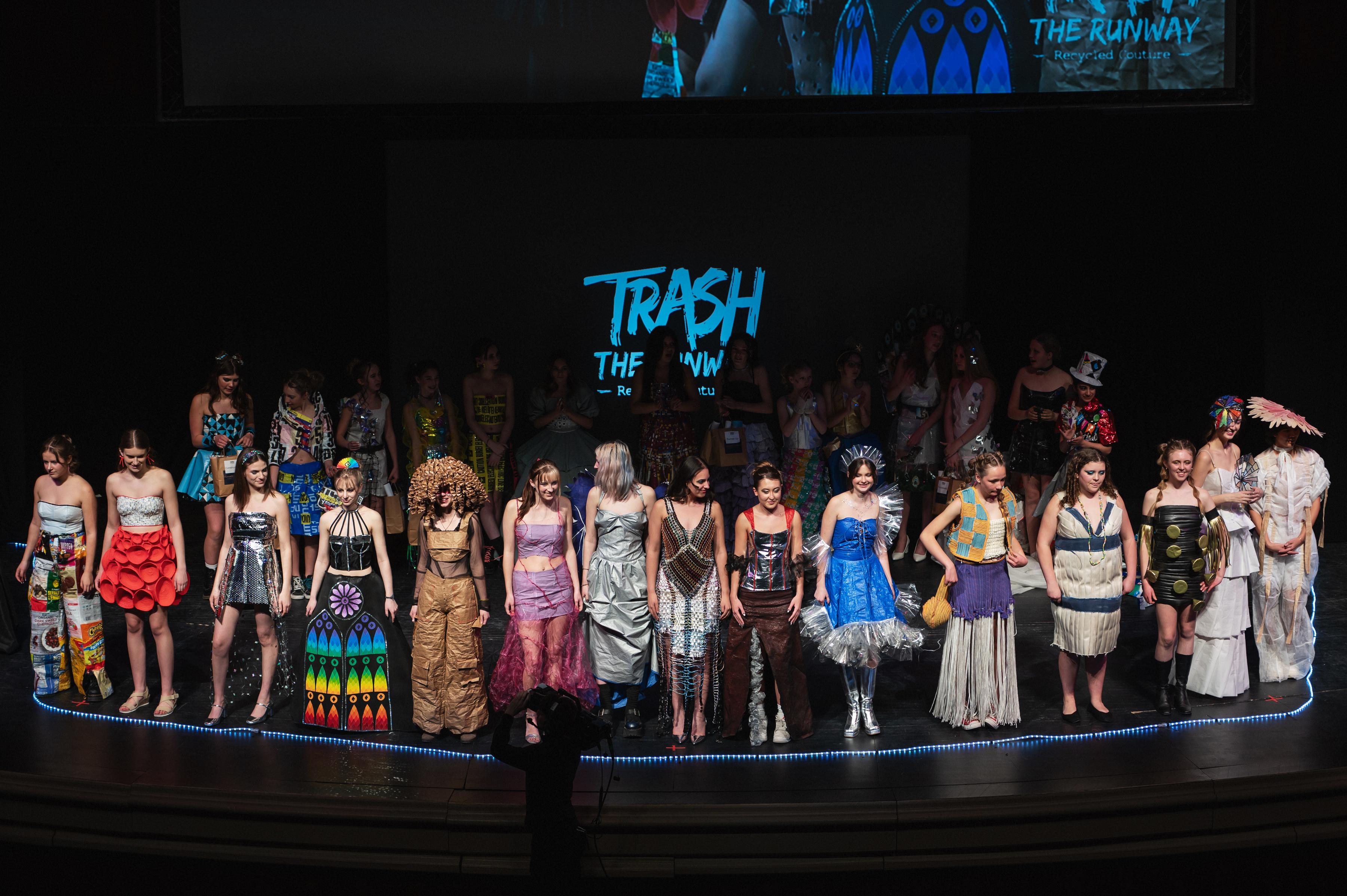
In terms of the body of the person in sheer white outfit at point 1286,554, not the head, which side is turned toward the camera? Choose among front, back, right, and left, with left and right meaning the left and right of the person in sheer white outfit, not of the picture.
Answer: front

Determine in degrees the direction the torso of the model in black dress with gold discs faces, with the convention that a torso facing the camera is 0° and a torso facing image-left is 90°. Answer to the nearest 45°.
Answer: approximately 0°

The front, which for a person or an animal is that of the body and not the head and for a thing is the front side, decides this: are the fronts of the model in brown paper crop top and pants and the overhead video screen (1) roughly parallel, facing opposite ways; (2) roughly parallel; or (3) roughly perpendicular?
roughly parallel

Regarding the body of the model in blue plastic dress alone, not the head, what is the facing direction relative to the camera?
toward the camera

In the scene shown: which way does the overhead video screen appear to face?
toward the camera

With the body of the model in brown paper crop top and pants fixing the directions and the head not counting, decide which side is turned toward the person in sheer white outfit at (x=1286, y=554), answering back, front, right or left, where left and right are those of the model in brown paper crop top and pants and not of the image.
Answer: left

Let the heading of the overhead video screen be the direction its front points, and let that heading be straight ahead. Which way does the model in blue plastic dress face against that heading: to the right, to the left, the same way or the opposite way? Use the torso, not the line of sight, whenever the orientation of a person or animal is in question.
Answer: the same way

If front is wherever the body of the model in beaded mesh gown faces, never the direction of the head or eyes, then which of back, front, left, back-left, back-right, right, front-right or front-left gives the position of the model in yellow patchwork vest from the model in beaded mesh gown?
left

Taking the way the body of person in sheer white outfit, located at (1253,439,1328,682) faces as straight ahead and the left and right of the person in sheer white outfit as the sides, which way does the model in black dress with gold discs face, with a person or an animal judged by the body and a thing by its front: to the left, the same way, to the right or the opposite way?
the same way

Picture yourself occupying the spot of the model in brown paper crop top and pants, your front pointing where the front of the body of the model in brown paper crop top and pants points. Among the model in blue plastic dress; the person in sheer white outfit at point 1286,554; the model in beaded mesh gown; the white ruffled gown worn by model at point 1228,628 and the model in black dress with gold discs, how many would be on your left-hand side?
5

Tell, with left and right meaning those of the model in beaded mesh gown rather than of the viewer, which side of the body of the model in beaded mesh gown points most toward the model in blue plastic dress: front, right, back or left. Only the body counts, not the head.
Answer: left
